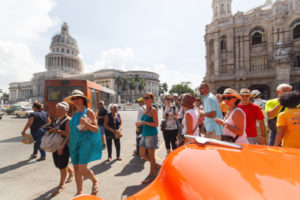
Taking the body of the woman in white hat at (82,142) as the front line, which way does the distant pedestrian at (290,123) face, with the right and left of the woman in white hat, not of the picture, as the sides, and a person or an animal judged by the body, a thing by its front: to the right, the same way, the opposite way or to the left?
the opposite way

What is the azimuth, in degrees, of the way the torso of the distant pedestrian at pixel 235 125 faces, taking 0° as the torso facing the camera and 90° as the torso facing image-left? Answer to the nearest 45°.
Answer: approximately 90°

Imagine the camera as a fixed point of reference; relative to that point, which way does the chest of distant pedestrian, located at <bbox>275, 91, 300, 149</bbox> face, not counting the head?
away from the camera

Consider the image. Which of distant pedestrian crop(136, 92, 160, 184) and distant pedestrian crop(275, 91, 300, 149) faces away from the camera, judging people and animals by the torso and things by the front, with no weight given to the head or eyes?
distant pedestrian crop(275, 91, 300, 149)

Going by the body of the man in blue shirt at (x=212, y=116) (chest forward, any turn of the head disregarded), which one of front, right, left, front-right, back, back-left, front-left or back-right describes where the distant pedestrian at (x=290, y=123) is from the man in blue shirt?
back-left

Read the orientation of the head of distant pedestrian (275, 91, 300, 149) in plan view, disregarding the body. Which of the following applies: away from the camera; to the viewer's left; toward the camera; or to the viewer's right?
away from the camera

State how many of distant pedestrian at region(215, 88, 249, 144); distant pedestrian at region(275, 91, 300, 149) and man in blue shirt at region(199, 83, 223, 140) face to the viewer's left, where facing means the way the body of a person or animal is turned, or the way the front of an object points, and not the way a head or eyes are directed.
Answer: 2

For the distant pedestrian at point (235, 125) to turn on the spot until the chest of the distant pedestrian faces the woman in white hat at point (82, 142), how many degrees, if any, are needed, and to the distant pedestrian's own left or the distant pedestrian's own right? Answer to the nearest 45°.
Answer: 0° — they already face them

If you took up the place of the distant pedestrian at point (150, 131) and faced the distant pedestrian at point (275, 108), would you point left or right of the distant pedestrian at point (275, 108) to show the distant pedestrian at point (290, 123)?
right

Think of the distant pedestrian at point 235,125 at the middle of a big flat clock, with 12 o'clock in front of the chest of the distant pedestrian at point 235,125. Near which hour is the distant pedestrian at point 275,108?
the distant pedestrian at point 275,108 is roughly at 4 o'clock from the distant pedestrian at point 235,125.
